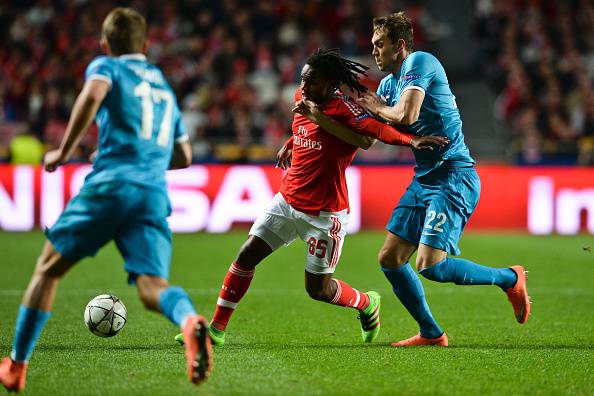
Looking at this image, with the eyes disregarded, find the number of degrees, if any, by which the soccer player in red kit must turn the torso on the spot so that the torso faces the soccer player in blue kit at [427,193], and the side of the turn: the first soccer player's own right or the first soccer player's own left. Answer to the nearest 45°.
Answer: approximately 135° to the first soccer player's own left

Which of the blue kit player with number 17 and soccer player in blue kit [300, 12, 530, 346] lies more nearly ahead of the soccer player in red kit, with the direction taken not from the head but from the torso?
the blue kit player with number 17

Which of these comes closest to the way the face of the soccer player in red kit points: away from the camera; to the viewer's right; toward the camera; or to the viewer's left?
to the viewer's left

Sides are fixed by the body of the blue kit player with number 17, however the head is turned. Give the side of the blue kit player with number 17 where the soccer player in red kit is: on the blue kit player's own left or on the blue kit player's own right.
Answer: on the blue kit player's own right

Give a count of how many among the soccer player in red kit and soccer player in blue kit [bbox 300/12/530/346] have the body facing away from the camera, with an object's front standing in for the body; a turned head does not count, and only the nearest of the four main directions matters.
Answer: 0

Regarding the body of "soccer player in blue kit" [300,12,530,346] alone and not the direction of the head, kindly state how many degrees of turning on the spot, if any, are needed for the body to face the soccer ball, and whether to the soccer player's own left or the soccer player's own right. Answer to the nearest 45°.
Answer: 0° — they already face it

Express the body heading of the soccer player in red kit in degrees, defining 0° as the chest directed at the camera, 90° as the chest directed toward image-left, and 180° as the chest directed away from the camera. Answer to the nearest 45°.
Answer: approximately 45°

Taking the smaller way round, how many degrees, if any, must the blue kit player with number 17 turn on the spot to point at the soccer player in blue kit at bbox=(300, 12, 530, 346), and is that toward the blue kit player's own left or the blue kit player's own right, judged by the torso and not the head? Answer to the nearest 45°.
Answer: approximately 90° to the blue kit player's own right

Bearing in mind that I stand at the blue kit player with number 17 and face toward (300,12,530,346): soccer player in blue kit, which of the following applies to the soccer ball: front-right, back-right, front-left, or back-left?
front-left

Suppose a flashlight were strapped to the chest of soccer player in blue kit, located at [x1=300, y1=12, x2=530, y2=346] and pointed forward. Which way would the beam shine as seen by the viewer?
to the viewer's left

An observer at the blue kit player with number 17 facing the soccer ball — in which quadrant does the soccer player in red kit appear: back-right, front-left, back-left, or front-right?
front-right

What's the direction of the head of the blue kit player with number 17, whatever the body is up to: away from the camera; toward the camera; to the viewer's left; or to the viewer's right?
away from the camera

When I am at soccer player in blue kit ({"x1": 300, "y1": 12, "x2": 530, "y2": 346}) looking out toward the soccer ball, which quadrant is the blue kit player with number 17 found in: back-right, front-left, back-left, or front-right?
front-left
